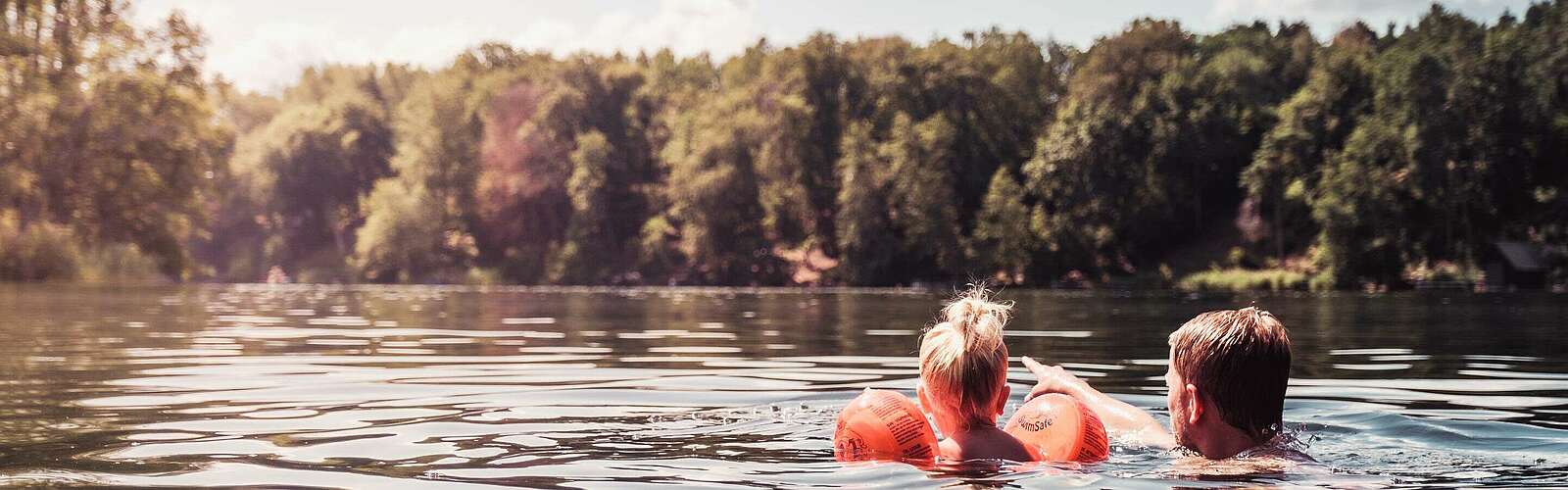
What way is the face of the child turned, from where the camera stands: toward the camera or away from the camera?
away from the camera

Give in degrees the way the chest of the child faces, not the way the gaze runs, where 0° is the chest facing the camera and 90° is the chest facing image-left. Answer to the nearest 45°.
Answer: approximately 180°
